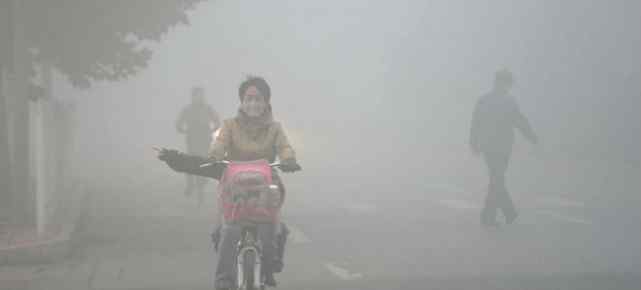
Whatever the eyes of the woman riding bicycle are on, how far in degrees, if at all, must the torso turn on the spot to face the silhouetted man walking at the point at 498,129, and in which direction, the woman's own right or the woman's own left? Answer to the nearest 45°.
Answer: approximately 135° to the woman's own left

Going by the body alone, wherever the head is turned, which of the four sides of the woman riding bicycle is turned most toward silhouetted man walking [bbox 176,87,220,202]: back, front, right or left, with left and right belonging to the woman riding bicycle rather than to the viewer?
back

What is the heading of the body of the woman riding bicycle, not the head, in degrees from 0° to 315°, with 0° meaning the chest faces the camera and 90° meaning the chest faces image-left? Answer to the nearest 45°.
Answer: approximately 0°
